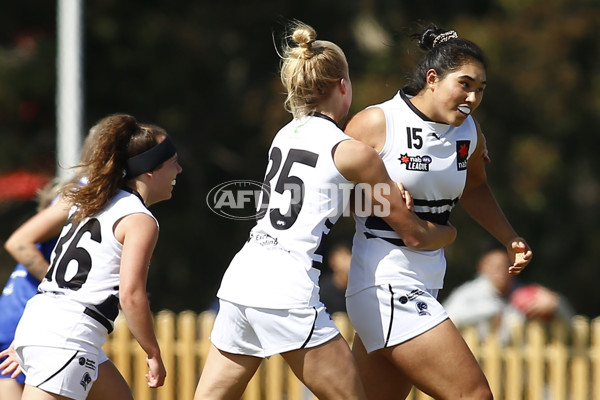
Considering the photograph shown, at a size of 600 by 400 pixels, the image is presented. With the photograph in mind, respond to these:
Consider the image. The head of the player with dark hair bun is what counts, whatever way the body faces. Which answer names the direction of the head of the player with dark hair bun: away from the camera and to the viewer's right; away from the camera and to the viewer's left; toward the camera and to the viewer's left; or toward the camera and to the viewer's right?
toward the camera and to the viewer's right

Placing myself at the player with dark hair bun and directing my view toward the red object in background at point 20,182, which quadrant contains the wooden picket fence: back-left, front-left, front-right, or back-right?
front-right

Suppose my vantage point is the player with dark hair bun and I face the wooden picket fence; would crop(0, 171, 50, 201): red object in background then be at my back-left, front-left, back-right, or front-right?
front-left

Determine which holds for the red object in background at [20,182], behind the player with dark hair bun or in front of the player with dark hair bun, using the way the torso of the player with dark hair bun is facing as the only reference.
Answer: behind
